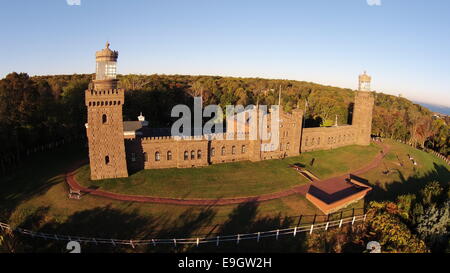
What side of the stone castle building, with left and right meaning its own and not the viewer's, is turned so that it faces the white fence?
front

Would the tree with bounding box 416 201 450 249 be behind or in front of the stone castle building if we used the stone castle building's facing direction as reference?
in front

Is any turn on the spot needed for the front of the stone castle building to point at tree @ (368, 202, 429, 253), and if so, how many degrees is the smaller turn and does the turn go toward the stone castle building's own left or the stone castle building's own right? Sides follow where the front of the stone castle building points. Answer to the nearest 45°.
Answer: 0° — it already faces it

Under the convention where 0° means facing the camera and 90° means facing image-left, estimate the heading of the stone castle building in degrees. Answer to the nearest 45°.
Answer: approximately 315°
